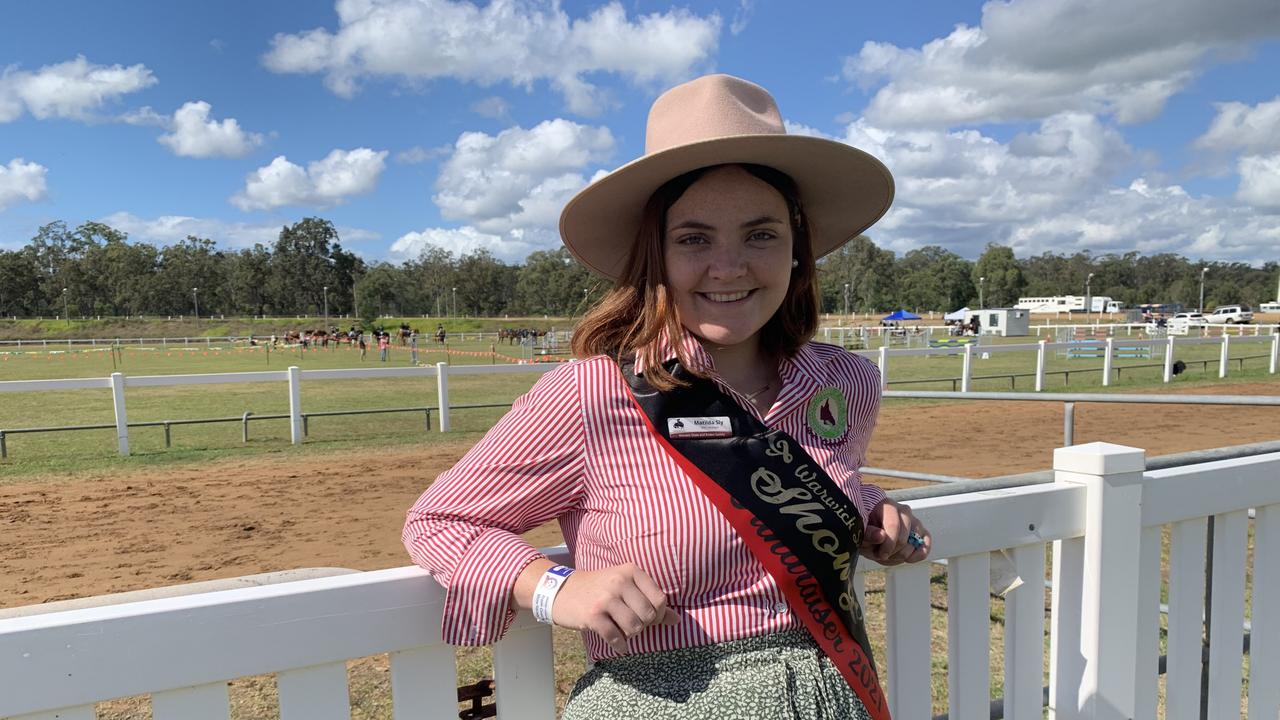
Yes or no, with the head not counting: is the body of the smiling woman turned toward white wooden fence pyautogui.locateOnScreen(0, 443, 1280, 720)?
no

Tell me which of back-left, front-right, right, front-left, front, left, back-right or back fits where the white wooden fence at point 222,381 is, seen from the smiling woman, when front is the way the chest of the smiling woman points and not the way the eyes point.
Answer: back

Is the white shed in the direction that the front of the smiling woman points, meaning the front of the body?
no

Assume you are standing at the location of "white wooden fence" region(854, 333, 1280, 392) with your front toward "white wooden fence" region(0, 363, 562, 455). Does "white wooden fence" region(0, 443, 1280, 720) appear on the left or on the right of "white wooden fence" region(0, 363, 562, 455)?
left

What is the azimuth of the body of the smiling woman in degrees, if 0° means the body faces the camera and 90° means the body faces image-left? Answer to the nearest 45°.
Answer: approximately 315°

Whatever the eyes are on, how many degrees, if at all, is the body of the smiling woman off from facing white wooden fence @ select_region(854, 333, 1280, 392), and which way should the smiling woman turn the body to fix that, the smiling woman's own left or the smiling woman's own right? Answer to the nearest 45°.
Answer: approximately 90° to the smiling woman's own left

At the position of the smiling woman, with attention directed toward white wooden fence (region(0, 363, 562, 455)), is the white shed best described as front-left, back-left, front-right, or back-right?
front-right

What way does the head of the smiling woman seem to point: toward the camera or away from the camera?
toward the camera
